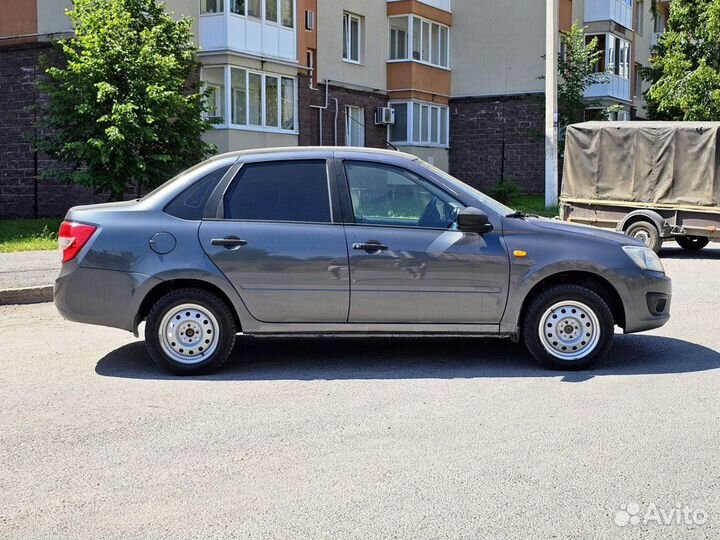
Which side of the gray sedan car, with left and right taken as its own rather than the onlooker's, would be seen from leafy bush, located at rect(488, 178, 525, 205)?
left

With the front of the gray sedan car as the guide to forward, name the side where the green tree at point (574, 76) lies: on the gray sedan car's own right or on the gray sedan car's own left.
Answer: on the gray sedan car's own left

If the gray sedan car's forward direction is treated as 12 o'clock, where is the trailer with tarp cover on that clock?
The trailer with tarp cover is roughly at 10 o'clock from the gray sedan car.

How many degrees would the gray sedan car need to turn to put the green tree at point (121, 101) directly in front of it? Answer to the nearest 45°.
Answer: approximately 90° to its left

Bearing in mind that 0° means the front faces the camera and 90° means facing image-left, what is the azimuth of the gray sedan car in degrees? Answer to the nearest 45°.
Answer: approximately 270°

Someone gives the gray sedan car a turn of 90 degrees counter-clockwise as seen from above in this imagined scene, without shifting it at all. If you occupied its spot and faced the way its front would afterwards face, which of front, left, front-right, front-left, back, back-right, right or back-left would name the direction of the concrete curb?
front-left

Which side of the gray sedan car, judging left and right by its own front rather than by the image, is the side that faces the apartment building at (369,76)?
left

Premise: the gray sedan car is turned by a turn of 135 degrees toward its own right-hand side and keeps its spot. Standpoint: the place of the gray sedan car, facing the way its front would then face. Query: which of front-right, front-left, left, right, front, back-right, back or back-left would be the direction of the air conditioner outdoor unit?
back-right
